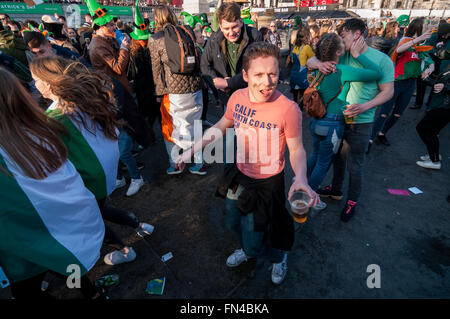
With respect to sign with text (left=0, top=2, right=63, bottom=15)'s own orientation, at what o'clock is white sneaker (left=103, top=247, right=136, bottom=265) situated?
The white sneaker is roughly at 12 o'clock from the sign with text.

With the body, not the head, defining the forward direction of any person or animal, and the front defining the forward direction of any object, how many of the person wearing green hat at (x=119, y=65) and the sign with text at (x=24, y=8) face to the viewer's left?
0

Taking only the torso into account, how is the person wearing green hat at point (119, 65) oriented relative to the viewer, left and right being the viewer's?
facing to the right of the viewer

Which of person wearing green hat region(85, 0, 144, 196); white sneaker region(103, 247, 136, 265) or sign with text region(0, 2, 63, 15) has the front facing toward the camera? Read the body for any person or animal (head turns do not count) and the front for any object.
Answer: the sign with text

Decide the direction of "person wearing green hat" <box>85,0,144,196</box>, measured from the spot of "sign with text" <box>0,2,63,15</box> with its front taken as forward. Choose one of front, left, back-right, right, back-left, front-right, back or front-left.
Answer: front

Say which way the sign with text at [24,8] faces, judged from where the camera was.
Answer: facing the viewer

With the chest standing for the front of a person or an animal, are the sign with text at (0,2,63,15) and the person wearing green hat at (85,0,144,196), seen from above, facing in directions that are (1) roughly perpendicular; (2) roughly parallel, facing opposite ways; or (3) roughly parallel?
roughly perpendicular
